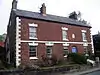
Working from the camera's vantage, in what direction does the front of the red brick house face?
facing the viewer and to the right of the viewer

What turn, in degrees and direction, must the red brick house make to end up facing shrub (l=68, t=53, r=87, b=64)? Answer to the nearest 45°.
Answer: approximately 45° to its left
